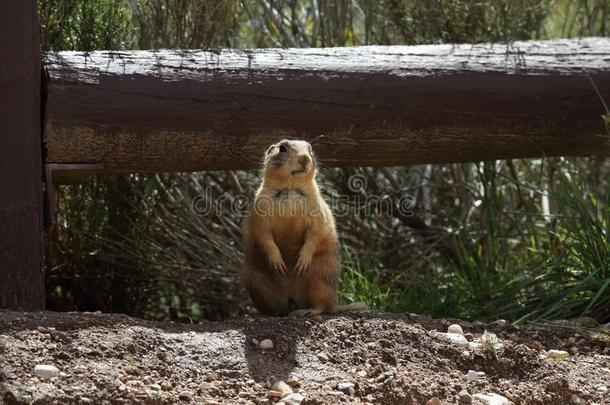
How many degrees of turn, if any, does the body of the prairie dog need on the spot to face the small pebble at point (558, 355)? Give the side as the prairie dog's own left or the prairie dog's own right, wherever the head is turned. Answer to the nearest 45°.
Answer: approximately 45° to the prairie dog's own left

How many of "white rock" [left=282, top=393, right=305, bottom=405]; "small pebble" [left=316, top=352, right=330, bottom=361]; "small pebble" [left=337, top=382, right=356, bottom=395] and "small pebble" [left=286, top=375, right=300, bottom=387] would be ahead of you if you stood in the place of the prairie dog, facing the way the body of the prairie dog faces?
4

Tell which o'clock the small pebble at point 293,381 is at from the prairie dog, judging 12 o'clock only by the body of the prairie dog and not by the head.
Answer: The small pebble is roughly at 12 o'clock from the prairie dog.

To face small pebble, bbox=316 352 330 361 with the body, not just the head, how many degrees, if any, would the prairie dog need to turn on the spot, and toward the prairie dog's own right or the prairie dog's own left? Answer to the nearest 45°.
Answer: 0° — it already faces it

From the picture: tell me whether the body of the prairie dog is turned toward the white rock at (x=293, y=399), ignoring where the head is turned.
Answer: yes

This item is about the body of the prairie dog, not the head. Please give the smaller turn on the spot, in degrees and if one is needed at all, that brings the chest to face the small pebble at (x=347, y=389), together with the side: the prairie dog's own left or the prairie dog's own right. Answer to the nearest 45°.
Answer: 0° — it already faces it

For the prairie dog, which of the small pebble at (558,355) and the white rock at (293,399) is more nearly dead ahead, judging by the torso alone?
the white rock

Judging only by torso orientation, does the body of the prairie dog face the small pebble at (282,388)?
yes

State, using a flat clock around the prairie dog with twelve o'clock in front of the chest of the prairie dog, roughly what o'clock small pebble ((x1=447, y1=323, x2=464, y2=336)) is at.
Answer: The small pebble is roughly at 10 o'clock from the prairie dog.

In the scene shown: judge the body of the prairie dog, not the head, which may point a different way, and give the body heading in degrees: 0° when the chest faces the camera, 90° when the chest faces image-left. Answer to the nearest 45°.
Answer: approximately 0°

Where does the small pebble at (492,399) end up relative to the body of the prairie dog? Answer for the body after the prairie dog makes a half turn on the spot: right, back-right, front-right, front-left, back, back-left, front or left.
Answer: back-right

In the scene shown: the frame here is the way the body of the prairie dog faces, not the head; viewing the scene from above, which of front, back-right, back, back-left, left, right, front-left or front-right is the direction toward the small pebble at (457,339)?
front-left
